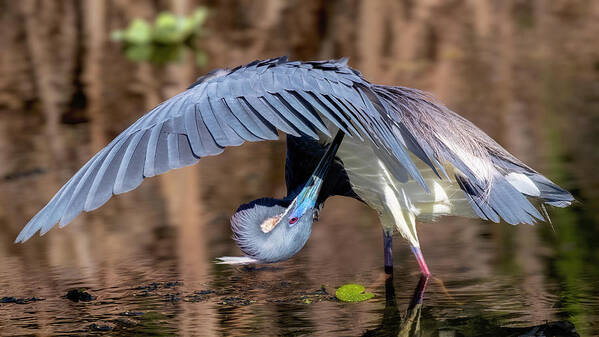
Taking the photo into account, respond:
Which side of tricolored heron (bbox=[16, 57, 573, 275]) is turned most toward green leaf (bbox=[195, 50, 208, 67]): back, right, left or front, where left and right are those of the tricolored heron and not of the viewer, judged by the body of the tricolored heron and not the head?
right

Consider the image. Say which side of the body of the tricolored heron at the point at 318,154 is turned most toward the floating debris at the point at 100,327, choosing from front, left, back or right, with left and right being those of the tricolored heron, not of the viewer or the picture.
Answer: front

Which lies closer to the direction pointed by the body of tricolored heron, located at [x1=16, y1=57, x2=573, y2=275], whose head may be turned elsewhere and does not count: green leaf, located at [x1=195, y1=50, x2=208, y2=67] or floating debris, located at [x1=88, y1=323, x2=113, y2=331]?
the floating debris

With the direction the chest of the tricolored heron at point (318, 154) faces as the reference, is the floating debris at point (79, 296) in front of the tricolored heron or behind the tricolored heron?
in front

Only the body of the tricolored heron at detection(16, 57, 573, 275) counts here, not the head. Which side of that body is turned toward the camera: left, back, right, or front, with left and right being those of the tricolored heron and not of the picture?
left

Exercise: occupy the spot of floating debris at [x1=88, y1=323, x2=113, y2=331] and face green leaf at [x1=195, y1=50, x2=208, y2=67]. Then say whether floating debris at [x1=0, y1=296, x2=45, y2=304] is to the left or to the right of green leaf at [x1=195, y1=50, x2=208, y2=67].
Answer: left

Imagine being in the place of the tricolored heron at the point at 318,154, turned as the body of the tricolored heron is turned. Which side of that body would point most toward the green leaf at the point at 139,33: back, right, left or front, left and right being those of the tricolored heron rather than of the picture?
right

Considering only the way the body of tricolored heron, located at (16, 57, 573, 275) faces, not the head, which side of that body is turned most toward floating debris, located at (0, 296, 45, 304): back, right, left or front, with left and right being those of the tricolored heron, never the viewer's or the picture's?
front
